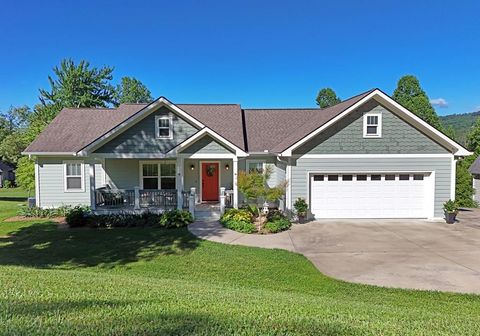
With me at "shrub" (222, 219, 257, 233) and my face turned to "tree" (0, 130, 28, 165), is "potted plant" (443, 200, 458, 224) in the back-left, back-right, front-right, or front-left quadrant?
back-right

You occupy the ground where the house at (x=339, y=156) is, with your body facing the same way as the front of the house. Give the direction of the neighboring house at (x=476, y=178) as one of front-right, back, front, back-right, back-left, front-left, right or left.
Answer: back-left

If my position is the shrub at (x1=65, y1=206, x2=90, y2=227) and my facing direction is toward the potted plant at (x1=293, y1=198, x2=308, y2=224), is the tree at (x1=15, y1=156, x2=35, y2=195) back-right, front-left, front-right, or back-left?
back-left

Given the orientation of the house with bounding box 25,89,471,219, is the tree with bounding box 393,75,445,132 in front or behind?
behind

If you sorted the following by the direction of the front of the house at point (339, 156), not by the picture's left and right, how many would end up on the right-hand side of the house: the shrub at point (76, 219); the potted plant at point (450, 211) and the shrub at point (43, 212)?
2

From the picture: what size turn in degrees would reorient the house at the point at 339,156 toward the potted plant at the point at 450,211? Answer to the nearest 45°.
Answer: approximately 90° to its left

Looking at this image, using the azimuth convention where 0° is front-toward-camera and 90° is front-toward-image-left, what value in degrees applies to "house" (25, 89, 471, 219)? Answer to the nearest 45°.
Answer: approximately 0°

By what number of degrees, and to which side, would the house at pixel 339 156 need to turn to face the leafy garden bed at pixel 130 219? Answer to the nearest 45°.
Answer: approximately 90° to its right

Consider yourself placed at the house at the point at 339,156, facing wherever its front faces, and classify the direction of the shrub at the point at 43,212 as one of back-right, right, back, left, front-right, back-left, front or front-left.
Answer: right

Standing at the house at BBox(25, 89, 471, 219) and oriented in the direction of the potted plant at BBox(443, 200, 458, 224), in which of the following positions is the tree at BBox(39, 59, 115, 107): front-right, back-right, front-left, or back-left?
back-left
